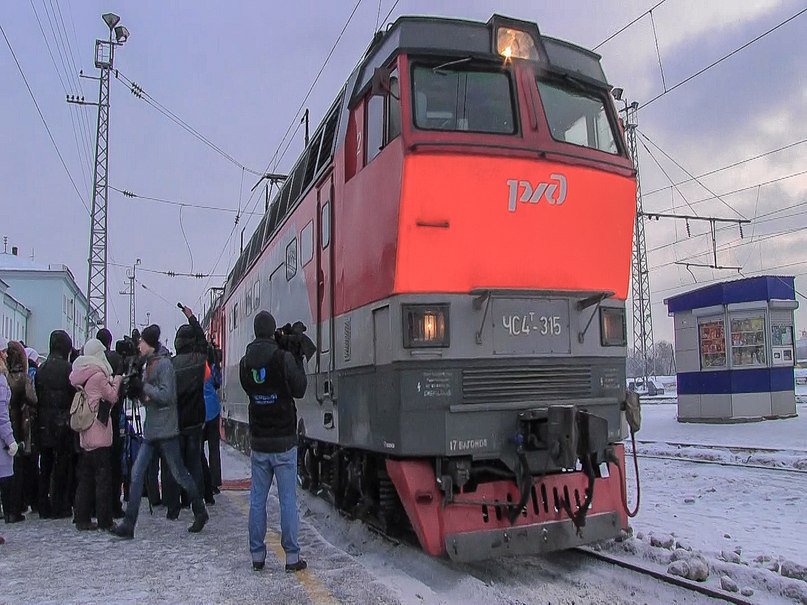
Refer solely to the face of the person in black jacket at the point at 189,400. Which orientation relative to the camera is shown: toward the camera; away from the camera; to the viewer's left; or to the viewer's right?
away from the camera

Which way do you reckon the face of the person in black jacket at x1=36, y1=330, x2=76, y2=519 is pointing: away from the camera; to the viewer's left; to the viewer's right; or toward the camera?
away from the camera

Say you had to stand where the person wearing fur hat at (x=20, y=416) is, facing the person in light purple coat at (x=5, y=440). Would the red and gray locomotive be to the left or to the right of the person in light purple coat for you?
left

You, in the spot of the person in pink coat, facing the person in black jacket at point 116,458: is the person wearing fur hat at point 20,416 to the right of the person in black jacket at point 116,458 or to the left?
left
